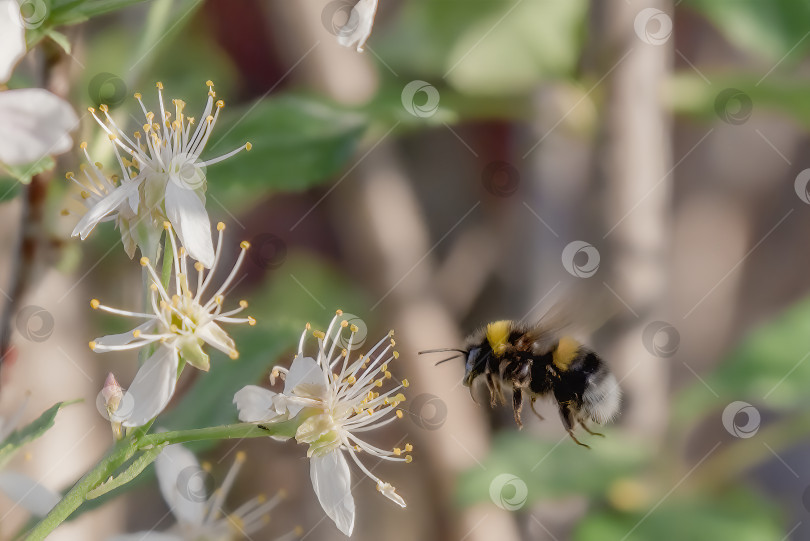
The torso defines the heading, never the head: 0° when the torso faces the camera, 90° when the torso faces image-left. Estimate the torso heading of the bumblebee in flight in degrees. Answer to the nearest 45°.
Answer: approximately 90°
